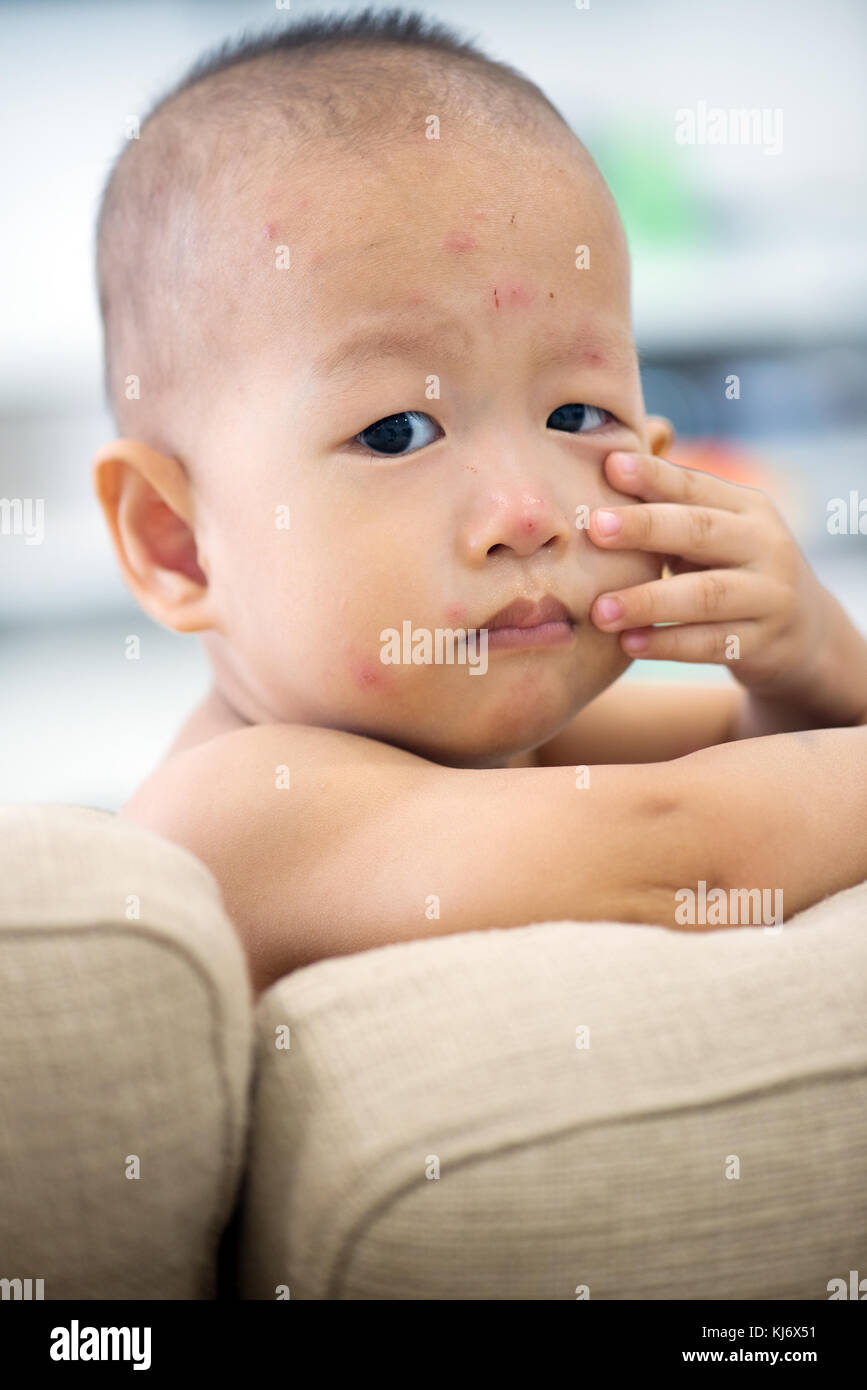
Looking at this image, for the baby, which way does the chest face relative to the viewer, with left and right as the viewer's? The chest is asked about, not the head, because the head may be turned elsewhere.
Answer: facing the viewer and to the right of the viewer
